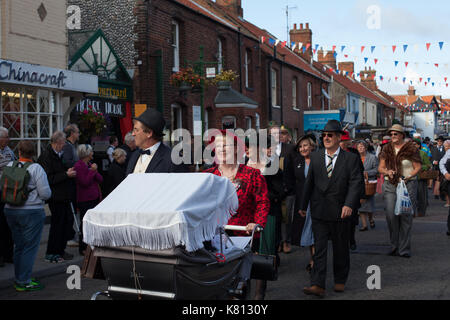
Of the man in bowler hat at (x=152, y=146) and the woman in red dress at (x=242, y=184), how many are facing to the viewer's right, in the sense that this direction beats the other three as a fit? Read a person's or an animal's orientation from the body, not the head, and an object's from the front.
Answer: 0

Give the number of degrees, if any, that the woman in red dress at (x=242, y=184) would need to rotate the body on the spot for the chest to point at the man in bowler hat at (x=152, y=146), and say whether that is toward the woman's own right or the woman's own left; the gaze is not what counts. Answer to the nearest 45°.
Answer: approximately 45° to the woman's own right

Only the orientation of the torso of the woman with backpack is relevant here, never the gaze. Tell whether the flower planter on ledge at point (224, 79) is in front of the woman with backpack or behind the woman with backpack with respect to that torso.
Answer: in front

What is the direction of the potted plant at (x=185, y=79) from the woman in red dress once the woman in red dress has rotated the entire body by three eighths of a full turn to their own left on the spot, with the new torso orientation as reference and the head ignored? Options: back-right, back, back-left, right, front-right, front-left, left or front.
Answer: left

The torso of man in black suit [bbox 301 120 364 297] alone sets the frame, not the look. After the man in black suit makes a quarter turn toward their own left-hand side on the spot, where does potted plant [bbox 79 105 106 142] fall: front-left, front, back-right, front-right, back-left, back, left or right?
back

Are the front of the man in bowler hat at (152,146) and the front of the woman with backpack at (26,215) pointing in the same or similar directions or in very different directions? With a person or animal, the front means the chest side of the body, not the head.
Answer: very different directions

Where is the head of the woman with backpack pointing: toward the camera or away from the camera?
away from the camera

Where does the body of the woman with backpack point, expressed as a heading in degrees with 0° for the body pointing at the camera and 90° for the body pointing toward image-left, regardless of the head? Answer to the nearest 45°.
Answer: approximately 225°

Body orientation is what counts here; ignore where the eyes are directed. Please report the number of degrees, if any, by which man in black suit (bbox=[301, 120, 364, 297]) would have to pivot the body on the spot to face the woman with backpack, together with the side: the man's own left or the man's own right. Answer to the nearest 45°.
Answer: approximately 45° to the man's own right

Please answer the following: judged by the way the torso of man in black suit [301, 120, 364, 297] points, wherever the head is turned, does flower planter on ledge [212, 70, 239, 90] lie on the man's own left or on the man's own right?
on the man's own right

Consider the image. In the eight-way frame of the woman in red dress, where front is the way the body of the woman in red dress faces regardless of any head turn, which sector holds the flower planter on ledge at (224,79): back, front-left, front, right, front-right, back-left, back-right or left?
back-right

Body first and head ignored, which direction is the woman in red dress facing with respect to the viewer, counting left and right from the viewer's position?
facing the viewer and to the left of the viewer

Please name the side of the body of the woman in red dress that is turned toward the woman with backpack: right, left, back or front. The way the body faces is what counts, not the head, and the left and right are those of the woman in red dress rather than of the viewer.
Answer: right
